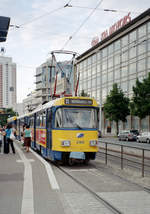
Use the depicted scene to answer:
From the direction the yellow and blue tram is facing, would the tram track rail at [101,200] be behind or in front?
in front

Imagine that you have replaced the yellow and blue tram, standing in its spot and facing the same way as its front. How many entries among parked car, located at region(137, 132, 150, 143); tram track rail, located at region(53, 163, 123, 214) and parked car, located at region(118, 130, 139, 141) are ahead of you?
1

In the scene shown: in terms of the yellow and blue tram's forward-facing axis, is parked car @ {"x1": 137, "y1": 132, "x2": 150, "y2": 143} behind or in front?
behind

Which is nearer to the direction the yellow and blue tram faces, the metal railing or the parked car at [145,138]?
the metal railing

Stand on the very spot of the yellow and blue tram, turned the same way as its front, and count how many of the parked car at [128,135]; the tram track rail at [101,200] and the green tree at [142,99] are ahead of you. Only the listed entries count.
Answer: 1

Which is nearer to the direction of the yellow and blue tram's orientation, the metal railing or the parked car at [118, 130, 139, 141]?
the metal railing

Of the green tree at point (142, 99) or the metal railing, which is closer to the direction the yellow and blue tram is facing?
the metal railing

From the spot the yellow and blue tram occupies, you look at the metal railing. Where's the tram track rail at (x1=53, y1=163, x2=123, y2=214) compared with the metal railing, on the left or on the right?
right

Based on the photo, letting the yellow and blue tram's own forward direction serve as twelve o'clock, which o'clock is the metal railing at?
The metal railing is roughly at 10 o'clock from the yellow and blue tram.

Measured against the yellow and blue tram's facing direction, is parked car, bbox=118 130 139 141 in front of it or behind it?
behind

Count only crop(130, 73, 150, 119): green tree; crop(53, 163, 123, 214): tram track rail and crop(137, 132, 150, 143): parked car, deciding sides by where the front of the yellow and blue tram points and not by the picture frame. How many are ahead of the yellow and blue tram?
1

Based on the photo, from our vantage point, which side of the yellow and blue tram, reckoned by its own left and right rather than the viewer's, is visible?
front
